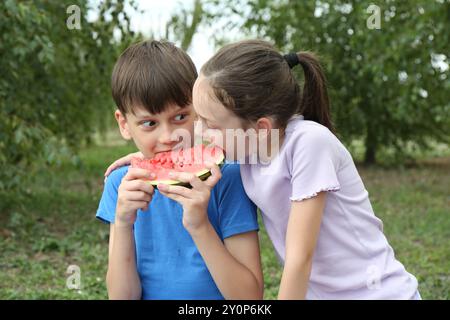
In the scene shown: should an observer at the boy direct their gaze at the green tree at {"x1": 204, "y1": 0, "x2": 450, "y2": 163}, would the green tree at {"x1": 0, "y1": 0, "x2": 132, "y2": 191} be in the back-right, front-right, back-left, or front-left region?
front-left

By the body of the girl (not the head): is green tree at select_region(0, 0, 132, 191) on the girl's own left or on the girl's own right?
on the girl's own right

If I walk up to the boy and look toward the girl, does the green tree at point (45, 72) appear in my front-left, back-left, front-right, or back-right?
back-left

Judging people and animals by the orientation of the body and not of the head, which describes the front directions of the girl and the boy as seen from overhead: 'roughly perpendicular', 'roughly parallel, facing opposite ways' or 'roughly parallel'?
roughly perpendicular

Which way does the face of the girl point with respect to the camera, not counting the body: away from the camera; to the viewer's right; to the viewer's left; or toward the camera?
to the viewer's left

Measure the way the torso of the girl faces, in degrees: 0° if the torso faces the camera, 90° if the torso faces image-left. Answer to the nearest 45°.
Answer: approximately 90°

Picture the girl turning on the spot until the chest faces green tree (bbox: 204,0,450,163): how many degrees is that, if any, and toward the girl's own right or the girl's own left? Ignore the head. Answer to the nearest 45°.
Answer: approximately 90° to the girl's own right

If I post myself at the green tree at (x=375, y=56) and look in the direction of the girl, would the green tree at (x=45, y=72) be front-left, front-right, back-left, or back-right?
front-right

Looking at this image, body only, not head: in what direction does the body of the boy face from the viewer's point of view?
toward the camera
